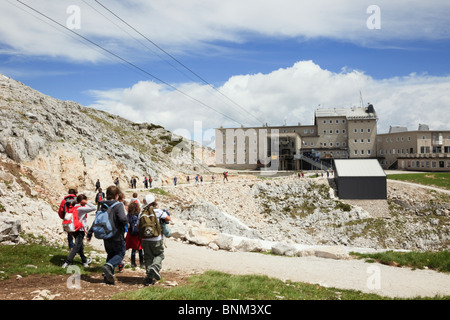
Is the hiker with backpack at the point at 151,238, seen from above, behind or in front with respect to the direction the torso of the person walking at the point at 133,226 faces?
behind

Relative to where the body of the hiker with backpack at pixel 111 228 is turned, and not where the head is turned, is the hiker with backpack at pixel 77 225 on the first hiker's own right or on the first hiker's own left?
on the first hiker's own left

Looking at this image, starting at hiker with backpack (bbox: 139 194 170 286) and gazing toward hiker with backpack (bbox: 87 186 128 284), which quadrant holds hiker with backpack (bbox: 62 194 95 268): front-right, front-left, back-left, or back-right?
front-right

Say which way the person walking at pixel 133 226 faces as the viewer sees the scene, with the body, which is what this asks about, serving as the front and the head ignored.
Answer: away from the camera

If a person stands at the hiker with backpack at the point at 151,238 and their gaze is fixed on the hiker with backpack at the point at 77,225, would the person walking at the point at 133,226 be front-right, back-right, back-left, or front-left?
front-right

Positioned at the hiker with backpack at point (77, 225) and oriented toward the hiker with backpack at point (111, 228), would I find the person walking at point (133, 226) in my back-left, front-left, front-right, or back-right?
front-left

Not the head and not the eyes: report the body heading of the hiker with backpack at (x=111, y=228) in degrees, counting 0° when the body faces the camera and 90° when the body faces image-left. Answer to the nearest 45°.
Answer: approximately 225°

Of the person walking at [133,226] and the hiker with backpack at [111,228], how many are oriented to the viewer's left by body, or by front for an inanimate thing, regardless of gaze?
0

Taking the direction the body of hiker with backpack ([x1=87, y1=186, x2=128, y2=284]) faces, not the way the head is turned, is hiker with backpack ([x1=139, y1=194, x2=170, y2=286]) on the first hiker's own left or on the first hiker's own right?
on the first hiker's own right

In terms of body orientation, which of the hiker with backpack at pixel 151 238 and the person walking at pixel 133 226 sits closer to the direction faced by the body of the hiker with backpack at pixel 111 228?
the person walking

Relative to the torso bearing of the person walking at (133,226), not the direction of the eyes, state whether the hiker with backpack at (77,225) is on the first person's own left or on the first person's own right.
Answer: on the first person's own left
